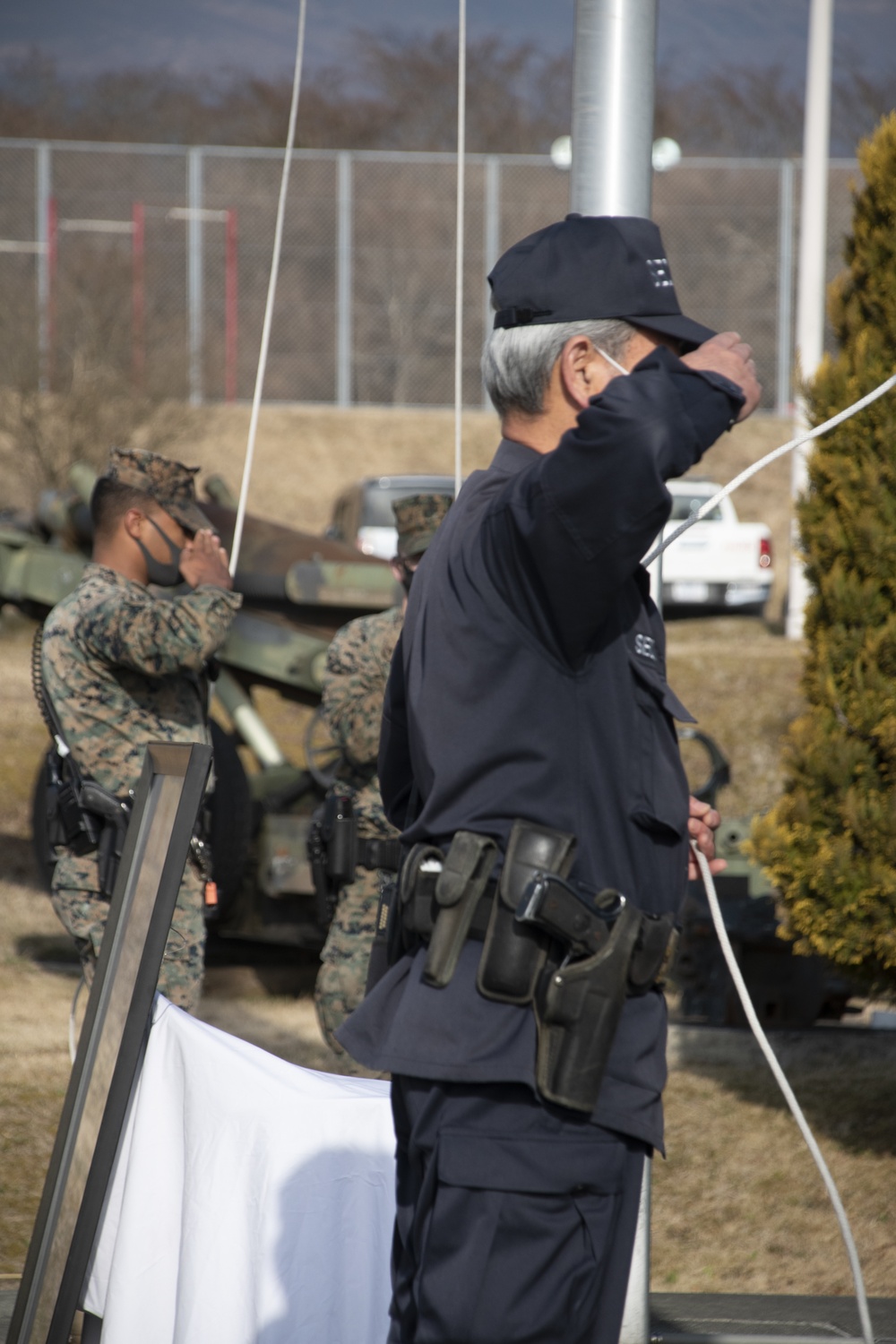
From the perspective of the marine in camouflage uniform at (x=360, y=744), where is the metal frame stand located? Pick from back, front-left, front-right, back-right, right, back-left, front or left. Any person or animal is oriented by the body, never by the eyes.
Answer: right

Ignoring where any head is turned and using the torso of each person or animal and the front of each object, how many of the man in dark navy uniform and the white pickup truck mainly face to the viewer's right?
1

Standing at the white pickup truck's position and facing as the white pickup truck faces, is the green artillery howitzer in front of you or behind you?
behind

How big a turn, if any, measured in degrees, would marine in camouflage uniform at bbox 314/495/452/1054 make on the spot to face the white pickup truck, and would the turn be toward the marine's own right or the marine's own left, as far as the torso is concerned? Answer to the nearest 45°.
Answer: approximately 90° to the marine's own left

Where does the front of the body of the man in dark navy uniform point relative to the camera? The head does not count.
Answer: to the viewer's right

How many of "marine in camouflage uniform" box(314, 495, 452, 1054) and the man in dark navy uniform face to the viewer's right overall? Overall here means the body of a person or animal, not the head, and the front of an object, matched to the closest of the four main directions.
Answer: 2

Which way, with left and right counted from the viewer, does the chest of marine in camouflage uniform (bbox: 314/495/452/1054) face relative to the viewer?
facing to the right of the viewer

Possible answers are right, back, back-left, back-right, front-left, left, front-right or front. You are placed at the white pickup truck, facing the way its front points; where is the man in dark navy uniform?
back

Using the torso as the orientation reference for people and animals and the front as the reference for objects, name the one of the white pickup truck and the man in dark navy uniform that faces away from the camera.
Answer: the white pickup truck

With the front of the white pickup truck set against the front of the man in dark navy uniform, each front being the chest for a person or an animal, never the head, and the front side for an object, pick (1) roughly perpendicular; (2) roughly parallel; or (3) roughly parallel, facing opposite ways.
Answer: roughly perpendicular

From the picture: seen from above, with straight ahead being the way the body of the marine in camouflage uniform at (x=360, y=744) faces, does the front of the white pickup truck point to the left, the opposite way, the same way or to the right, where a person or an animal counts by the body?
to the left

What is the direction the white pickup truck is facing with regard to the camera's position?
facing away from the viewer

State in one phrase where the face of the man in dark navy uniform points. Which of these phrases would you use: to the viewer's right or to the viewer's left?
to the viewer's right

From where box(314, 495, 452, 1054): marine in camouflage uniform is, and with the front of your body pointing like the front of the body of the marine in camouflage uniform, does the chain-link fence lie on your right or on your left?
on your left

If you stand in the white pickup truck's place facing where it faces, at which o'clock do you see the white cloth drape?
The white cloth drape is roughly at 6 o'clock from the white pickup truck.
